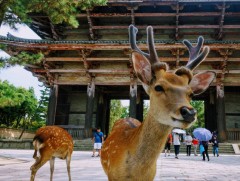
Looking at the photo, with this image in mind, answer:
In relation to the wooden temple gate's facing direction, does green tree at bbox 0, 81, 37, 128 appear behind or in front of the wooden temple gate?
behind

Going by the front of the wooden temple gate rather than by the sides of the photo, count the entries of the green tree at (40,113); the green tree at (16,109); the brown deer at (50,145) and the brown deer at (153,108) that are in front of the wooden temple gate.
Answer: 2

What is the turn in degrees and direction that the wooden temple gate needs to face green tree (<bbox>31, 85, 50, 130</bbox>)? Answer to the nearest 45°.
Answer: approximately 135° to its right

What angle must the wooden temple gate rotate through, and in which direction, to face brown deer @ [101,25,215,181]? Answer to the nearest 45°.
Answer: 0° — it already faces it

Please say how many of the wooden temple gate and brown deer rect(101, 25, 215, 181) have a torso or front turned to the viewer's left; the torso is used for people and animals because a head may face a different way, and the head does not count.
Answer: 0

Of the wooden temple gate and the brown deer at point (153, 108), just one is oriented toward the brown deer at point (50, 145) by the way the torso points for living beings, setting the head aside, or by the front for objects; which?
the wooden temple gate

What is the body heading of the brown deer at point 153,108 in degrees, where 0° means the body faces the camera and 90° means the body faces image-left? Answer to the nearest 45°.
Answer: approximately 315°

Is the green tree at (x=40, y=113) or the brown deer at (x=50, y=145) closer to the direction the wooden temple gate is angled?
the brown deer

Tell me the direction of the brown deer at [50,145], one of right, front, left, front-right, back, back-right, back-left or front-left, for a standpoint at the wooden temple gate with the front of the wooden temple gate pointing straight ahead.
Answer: front

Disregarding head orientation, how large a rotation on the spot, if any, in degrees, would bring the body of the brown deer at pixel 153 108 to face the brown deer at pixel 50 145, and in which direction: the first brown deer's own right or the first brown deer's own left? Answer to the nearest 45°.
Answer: approximately 180°

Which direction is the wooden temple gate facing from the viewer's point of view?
toward the camera

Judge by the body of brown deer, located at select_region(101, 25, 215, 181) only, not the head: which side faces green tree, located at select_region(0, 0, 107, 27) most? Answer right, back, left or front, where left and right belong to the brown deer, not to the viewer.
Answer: back
